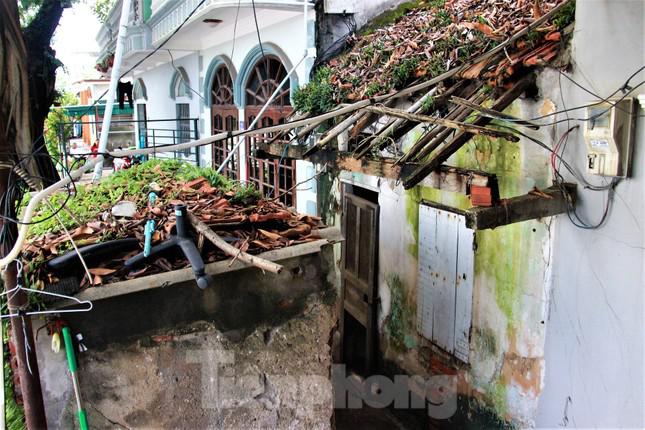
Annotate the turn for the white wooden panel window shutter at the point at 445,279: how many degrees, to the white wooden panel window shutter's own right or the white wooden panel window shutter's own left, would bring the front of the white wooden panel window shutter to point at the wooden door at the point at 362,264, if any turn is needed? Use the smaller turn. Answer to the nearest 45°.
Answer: approximately 90° to the white wooden panel window shutter's own right

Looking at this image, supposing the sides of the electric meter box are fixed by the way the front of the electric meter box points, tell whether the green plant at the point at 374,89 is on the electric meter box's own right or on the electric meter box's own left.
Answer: on the electric meter box's own right

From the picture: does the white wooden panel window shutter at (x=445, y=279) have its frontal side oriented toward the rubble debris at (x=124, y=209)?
yes

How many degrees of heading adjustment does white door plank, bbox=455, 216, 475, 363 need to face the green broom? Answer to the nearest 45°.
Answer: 0° — it already faces it

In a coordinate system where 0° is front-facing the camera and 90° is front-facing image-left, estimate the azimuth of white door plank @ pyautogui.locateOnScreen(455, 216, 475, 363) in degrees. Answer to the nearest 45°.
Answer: approximately 45°

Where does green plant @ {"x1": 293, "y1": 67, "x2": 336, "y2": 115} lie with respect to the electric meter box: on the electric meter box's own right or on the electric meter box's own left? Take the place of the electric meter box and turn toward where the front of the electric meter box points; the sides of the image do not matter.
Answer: on the electric meter box's own right

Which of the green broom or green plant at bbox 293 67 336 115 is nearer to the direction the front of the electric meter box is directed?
the green broom

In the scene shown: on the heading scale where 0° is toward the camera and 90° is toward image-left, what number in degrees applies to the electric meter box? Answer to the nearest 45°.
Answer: approximately 45°
